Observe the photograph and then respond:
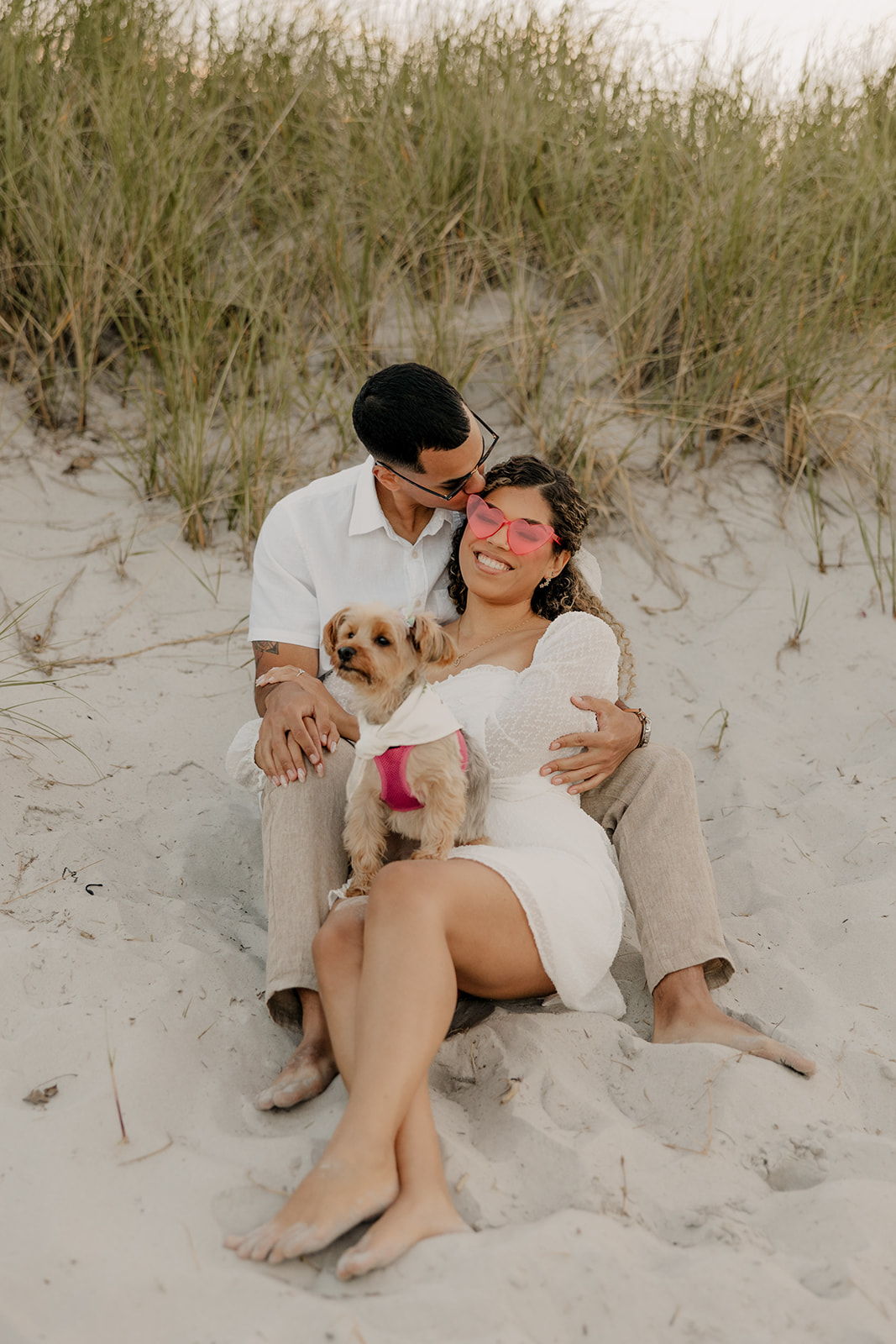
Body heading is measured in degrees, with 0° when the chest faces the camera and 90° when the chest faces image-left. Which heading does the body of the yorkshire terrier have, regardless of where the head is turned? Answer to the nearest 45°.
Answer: approximately 45°
